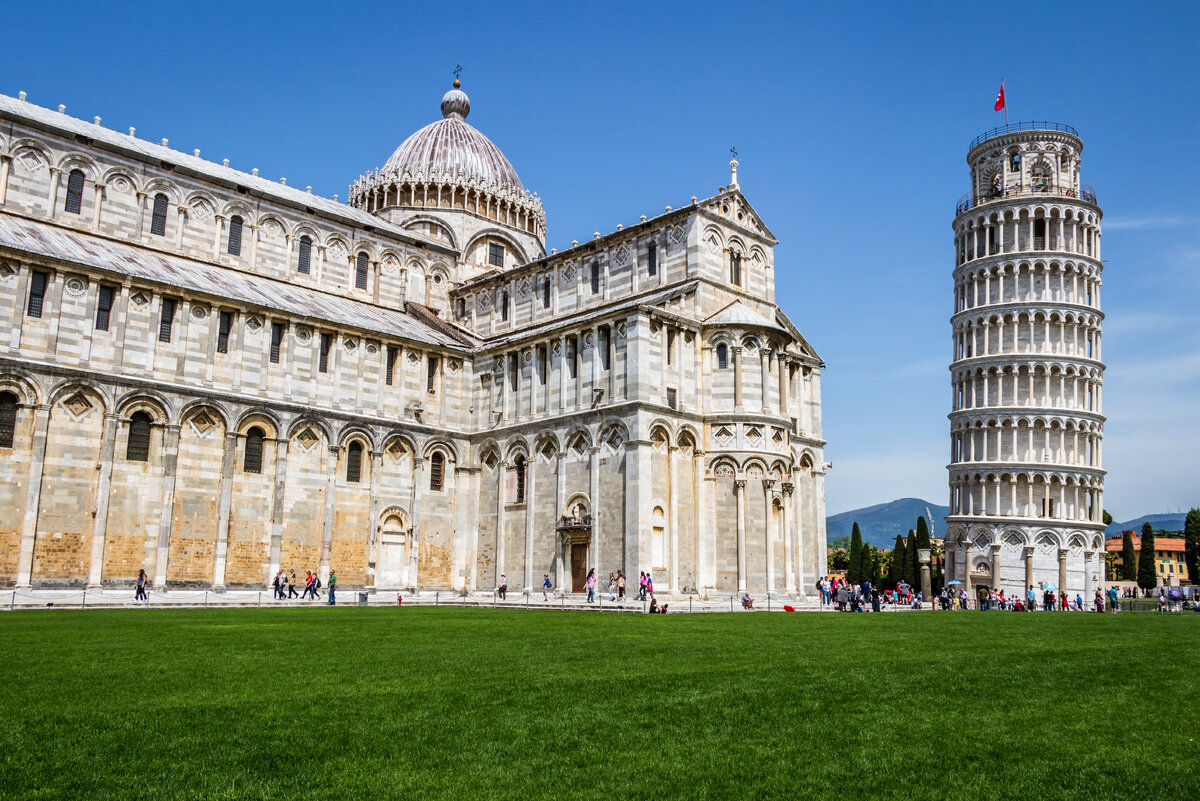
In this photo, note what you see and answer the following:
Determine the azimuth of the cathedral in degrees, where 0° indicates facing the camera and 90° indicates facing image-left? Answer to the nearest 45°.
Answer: approximately 45°
